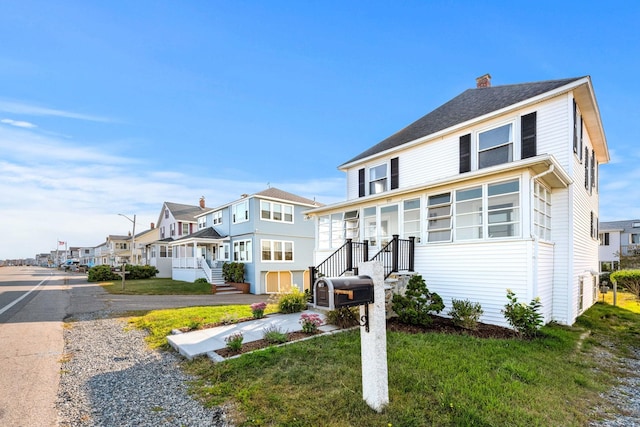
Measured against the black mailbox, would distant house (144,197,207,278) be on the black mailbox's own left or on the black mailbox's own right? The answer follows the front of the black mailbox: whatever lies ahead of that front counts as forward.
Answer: on the black mailbox's own right

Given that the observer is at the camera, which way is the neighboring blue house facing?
facing the viewer and to the left of the viewer

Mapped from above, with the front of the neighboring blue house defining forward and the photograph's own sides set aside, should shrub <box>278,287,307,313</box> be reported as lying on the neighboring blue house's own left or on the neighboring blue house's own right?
on the neighboring blue house's own left

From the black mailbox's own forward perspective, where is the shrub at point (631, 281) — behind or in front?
behind

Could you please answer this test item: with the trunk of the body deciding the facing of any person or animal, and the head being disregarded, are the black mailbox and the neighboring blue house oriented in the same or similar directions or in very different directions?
same or similar directions

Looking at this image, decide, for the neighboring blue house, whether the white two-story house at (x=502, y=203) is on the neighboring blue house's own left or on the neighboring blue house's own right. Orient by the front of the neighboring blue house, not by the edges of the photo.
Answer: on the neighboring blue house's own left

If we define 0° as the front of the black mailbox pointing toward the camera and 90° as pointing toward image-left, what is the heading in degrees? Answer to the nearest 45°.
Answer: approximately 45°

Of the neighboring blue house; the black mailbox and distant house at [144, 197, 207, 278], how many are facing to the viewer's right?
0

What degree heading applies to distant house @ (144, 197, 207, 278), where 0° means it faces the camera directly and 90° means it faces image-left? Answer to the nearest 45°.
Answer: approximately 45°
